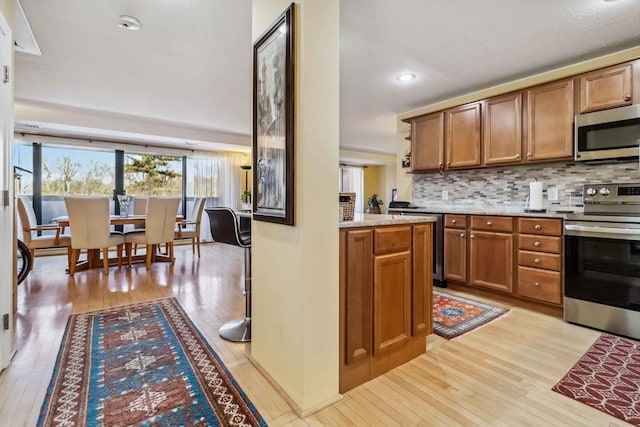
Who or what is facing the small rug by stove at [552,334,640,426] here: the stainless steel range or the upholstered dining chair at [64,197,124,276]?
the stainless steel range

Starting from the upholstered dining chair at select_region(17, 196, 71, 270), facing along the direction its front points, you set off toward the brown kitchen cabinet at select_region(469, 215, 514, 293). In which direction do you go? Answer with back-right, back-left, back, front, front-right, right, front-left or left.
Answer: front-right

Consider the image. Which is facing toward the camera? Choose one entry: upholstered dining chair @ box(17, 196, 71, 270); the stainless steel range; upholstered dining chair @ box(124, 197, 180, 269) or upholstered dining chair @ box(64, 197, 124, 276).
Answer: the stainless steel range

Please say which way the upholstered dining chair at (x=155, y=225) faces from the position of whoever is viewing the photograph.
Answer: facing away from the viewer and to the left of the viewer

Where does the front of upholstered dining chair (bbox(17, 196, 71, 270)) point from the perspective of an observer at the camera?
facing to the right of the viewer

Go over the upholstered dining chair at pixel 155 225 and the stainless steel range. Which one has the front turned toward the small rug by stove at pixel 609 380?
the stainless steel range

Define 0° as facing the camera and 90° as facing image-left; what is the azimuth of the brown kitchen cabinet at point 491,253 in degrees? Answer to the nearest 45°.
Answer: approximately 45°

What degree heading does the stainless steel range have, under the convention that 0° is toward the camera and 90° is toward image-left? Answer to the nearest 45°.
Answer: approximately 0°

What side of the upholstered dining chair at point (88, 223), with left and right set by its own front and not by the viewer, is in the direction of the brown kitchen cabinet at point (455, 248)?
right

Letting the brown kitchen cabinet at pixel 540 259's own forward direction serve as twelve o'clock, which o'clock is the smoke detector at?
The smoke detector is roughly at 12 o'clock from the brown kitchen cabinet.
